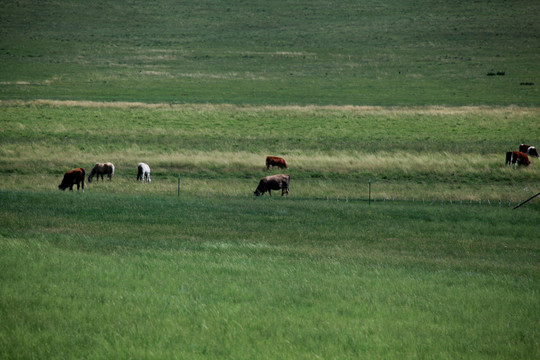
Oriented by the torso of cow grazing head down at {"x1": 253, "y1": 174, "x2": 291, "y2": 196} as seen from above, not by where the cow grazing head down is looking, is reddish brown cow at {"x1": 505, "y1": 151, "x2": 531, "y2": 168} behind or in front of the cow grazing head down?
behind

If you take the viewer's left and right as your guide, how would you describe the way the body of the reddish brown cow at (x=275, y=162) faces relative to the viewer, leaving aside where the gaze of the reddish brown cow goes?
facing to the right of the viewer

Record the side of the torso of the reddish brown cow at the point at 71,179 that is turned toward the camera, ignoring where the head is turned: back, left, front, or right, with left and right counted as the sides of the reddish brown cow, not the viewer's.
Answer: left

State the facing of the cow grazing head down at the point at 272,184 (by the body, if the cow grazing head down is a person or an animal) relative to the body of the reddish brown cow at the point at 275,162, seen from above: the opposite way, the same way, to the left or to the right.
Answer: the opposite way

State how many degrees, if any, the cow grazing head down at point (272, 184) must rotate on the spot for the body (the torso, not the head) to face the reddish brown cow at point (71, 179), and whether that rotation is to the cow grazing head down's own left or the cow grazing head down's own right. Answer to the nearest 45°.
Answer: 0° — it already faces it

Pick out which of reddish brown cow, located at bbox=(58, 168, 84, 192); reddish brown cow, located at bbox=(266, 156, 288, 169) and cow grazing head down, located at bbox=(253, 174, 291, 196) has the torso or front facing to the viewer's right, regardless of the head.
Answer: reddish brown cow, located at bbox=(266, 156, 288, 169)

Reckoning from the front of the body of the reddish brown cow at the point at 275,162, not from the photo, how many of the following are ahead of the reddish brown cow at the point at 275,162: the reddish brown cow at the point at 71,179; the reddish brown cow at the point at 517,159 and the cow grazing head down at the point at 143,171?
1

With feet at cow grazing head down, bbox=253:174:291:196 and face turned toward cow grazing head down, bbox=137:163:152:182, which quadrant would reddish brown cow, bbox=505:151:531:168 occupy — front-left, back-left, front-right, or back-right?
back-right

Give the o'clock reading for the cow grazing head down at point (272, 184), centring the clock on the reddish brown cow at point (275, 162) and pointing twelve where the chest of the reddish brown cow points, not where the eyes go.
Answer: The cow grazing head down is roughly at 3 o'clock from the reddish brown cow.

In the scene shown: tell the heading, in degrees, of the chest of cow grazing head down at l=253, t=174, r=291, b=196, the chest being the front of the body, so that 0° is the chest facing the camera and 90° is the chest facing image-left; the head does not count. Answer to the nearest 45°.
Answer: approximately 90°

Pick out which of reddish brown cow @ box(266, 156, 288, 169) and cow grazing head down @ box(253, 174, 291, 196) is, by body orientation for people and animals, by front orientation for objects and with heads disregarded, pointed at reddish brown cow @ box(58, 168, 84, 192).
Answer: the cow grazing head down

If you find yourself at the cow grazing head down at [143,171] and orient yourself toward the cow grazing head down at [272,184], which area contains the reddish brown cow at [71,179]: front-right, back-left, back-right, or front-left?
back-right
